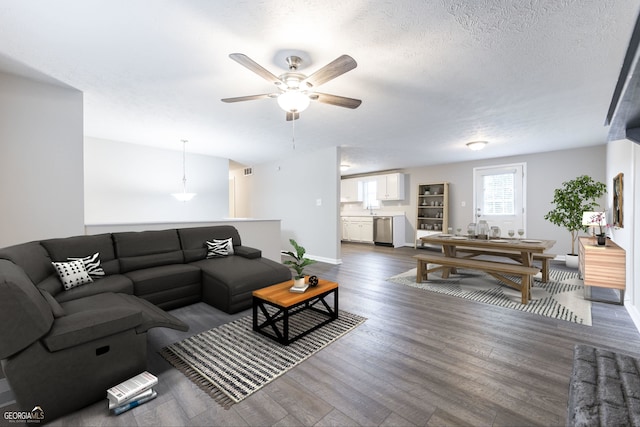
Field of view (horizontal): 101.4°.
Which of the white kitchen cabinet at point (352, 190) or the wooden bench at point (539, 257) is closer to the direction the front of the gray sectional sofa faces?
the wooden bench

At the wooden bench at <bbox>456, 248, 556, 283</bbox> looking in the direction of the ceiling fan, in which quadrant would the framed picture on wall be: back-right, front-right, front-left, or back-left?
back-left

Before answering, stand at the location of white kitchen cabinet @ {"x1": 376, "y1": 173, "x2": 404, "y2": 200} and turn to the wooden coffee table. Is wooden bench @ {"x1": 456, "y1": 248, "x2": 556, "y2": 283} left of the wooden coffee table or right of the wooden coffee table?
left

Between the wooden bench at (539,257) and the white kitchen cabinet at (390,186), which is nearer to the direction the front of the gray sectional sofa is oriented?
the wooden bench

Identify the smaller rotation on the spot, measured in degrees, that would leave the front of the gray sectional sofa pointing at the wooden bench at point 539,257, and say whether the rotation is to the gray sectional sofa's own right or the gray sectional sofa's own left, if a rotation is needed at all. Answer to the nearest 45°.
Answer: approximately 45° to the gray sectional sofa's own left

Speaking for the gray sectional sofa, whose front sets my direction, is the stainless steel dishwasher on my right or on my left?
on my left

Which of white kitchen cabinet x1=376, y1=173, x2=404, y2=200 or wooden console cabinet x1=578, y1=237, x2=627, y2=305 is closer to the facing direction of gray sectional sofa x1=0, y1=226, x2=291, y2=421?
the wooden console cabinet

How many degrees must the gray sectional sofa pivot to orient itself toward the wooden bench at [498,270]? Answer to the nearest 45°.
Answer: approximately 45° to its left

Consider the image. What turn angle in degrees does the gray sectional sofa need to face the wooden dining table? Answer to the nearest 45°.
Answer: approximately 45° to its left

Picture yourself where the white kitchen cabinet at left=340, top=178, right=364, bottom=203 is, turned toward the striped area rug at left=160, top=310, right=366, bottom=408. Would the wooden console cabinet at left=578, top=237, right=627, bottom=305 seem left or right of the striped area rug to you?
left

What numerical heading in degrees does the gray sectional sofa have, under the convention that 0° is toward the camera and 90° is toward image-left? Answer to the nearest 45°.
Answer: approximately 315°

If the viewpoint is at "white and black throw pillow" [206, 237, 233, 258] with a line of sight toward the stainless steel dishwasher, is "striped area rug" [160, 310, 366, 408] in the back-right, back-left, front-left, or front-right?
back-right

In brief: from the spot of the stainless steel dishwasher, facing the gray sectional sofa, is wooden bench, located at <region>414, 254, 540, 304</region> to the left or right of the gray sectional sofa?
left
